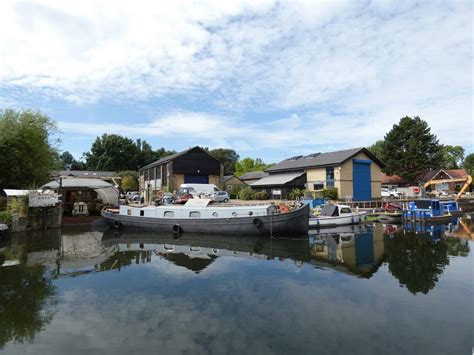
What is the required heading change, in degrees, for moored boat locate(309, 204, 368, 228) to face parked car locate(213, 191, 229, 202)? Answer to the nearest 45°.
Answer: approximately 135° to its left

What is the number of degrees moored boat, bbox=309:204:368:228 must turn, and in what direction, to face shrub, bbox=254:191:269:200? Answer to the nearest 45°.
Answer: approximately 135° to its left

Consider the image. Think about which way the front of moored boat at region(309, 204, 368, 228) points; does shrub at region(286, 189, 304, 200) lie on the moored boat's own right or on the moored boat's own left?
on the moored boat's own left

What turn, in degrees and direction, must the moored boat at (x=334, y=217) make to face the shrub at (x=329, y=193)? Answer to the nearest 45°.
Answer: approximately 90° to its left

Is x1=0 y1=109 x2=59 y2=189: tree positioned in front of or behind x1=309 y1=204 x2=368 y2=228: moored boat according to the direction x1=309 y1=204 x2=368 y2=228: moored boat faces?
behind

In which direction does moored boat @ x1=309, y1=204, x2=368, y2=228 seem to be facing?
to the viewer's right
